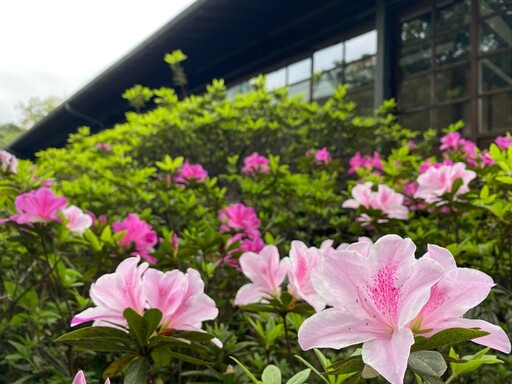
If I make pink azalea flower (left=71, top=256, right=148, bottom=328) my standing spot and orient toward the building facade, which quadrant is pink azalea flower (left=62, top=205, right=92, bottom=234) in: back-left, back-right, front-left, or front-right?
front-left

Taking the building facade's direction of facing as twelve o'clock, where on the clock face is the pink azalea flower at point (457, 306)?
The pink azalea flower is roughly at 11 o'clock from the building facade.

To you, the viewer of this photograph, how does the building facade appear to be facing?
facing the viewer and to the left of the viewer

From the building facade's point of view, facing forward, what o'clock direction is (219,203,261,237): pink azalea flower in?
The pink azalea flower is roughly at 11 o'clock from the building facade.

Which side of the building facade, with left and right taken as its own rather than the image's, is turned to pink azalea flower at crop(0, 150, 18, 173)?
front

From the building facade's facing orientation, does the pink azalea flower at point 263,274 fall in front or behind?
in front

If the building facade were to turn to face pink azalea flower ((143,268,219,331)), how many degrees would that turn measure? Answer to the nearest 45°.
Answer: approximately 45° to its left

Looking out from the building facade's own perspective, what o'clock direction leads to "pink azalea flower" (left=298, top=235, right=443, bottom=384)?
The pink azalea flower is roughly at 11 o'clock from the building facade.

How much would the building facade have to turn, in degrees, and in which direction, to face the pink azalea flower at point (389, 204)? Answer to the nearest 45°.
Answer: approximately 45° to its left

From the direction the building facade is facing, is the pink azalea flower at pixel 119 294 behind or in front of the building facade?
in front
